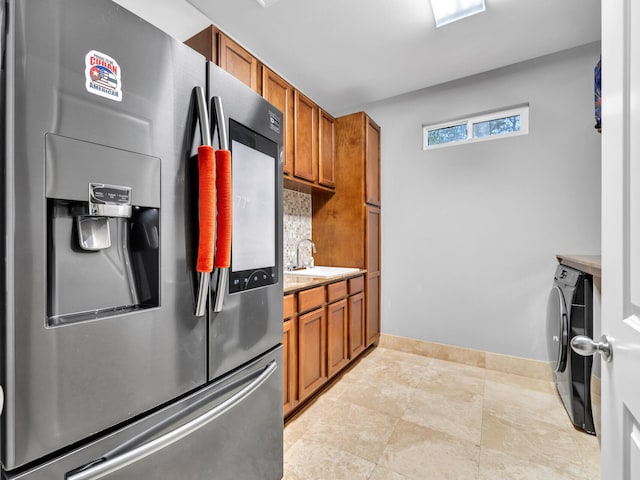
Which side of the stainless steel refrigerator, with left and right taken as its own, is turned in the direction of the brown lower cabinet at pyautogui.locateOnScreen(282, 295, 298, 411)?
left

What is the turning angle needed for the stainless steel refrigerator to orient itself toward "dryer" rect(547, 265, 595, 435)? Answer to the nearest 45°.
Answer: approximately 45° to its left

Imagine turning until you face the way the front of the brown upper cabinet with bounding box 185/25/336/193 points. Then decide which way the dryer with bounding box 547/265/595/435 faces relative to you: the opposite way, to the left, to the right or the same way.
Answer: the opposite way

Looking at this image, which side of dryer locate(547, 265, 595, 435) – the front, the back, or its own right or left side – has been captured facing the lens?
left

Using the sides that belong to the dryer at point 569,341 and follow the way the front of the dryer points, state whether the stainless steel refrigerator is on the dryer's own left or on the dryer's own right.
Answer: on the dryer's own left

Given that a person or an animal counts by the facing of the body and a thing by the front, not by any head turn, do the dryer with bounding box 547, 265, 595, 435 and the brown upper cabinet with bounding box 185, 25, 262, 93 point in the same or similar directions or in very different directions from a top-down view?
very different directions

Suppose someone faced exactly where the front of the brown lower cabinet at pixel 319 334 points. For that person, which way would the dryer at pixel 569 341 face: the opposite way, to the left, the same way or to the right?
the opposite way

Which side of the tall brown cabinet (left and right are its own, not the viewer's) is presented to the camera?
right

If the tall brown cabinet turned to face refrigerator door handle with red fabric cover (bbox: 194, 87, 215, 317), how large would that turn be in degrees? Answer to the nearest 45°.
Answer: approximately 90° to its right
